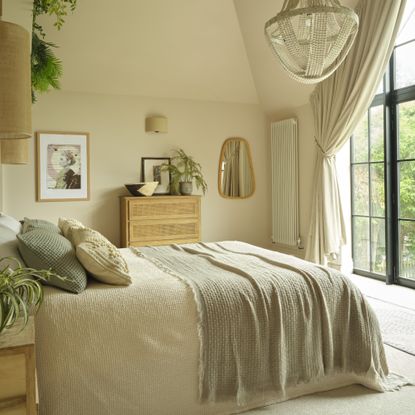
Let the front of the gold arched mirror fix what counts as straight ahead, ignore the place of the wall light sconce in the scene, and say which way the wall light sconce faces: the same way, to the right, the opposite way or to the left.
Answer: the same way

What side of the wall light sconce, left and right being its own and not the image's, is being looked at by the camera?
front

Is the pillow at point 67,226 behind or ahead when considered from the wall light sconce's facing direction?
ahead

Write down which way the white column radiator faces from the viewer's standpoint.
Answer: facing the viewer and to the left of the viewer

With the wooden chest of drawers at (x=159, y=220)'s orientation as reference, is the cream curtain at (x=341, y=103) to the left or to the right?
on its left

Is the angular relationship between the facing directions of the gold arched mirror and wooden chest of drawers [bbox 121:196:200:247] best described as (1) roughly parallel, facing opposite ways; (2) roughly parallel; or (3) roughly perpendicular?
roughly parallel

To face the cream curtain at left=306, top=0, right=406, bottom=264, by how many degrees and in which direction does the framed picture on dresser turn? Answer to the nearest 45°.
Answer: approximately 45° to its left

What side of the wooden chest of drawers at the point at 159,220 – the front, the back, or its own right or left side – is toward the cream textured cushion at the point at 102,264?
front

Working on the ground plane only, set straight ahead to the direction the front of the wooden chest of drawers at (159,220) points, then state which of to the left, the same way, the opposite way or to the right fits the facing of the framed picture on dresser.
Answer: the same way

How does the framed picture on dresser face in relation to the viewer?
toward the camera

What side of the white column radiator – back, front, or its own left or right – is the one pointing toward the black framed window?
left

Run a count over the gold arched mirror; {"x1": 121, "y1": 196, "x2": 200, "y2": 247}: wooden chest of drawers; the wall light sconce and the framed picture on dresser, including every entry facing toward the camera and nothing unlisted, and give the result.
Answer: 4
